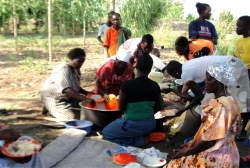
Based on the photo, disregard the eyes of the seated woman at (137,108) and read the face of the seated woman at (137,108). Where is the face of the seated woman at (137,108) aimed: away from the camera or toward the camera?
away from the camera

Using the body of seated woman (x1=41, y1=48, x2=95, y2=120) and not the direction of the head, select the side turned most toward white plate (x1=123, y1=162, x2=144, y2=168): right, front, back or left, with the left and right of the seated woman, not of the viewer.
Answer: right

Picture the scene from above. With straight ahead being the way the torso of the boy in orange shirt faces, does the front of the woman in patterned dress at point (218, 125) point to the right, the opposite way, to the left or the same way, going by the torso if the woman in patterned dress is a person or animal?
to the right

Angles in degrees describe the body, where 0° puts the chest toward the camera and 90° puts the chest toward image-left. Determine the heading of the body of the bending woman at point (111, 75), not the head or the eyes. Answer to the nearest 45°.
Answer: approximately 315°

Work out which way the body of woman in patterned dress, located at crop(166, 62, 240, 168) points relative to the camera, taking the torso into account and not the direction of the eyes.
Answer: to the viewer's left

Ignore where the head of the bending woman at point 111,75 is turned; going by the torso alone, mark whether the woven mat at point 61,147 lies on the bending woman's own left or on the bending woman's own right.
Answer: on the bending woman's own right

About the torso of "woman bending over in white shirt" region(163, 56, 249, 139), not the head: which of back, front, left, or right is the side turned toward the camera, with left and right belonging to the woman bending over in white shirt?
left

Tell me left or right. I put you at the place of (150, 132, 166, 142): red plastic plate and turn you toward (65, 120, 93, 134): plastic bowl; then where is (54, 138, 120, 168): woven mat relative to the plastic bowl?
left

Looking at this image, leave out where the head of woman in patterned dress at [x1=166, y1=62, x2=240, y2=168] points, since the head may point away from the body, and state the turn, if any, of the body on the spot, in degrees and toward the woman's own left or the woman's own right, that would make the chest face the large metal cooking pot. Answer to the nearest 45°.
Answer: approximately 45° to the woman's own right

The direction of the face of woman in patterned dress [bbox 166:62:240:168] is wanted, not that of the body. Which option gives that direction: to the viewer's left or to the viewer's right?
to the viewer's left

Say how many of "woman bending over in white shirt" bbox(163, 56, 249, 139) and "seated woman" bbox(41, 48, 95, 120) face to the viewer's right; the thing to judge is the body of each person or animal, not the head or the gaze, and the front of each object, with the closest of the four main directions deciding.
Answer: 1
